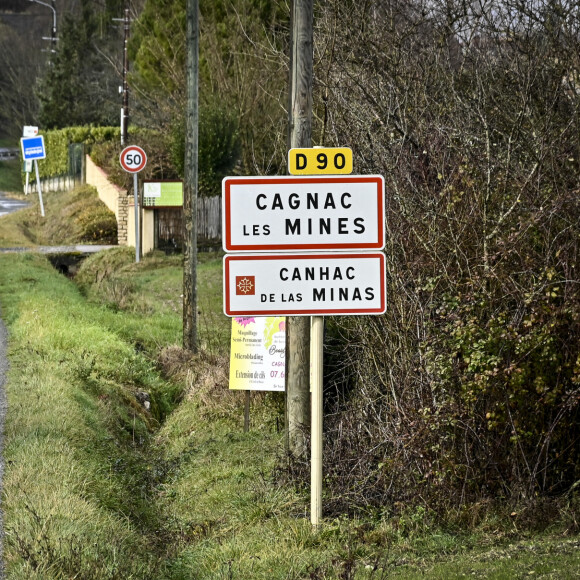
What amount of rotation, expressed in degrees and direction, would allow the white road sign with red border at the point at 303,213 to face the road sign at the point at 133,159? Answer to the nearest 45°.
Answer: approximately 180°

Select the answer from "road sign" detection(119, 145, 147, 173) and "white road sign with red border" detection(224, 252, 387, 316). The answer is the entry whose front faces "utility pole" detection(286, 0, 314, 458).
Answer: the road sign

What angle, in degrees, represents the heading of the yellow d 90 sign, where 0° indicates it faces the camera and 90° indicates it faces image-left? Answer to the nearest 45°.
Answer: approximately 0°

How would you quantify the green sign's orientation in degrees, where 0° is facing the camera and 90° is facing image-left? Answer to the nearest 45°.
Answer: approximately 0°

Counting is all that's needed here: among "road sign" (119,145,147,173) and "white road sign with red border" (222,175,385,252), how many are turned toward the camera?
2

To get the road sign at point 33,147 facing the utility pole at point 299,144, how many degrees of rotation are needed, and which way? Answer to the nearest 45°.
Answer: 0° — it already faces it

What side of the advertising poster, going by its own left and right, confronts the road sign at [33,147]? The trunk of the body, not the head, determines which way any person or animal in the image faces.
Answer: back
